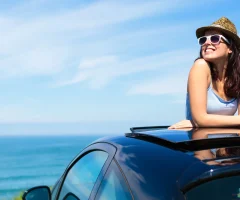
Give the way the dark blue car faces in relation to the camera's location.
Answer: facing away from the viewer and to the left of the viewer
